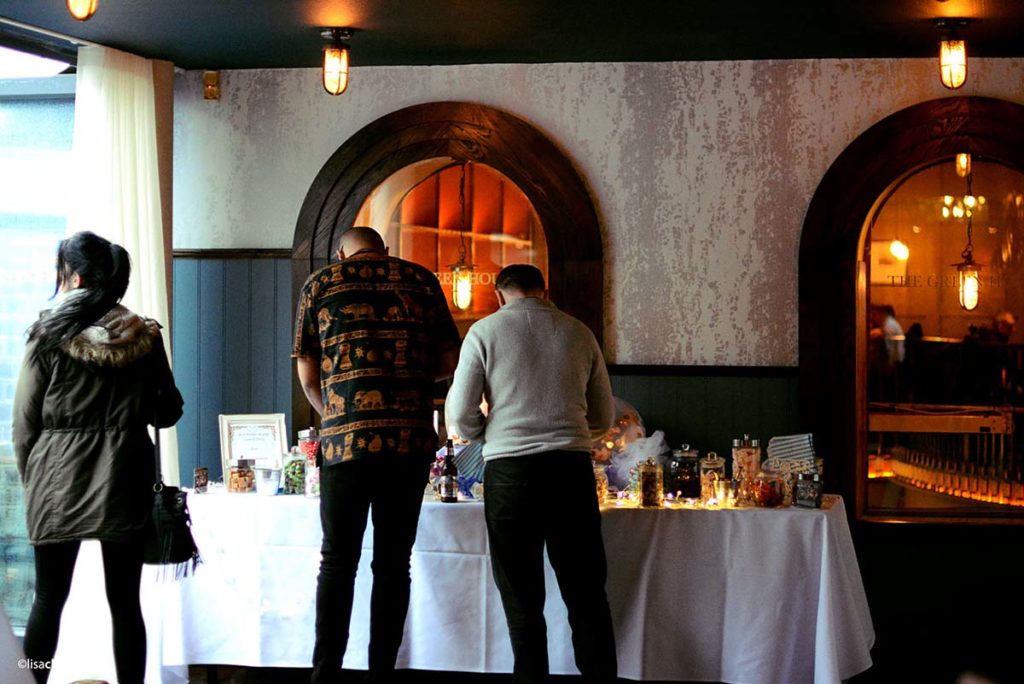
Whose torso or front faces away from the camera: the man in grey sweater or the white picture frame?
the man in grey sweater

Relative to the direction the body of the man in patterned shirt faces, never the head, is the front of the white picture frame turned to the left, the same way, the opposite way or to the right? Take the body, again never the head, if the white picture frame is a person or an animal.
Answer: the opposite way

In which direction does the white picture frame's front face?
toward the camera

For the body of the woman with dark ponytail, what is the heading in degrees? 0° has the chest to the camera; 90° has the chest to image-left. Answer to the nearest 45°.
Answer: approximately 180°

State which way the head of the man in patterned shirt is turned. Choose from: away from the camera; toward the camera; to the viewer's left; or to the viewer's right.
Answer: away from the camera

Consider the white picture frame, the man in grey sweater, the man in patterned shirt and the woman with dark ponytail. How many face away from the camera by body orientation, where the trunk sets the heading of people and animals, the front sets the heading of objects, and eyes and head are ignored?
3

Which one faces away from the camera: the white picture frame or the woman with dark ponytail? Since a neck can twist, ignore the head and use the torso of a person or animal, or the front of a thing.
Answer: the woman with dark ponytail

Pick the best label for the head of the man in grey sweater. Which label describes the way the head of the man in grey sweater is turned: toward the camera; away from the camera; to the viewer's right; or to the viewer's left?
away from the camera

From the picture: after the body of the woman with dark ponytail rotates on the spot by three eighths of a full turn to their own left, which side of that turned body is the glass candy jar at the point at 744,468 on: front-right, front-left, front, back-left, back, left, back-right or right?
back-left

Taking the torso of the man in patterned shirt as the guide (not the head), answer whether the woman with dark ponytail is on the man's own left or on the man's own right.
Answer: on the man's own left

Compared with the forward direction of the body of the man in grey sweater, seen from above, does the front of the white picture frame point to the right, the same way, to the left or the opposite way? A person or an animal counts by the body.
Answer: the opposite way

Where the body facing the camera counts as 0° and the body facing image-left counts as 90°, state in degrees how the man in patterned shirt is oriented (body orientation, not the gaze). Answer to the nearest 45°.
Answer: approximately 180°

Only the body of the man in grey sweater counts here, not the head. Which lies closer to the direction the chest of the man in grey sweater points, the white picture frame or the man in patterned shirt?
the white picture frame

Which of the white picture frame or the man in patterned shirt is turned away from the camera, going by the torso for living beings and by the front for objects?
the man in patterned shirt

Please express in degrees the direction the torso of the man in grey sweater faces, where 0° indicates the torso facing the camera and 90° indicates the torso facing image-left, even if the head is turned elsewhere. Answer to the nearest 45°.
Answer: approximately 180°

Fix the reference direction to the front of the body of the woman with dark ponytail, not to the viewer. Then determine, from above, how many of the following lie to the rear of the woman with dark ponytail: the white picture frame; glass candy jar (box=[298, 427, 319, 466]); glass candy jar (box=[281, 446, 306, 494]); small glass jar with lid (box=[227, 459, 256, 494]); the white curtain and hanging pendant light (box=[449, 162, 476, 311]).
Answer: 0

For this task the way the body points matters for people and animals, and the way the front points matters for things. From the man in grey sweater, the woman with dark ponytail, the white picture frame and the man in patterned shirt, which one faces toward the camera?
the white picture frame

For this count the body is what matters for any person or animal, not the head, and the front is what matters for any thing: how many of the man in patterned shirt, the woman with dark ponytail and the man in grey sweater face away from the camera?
3
